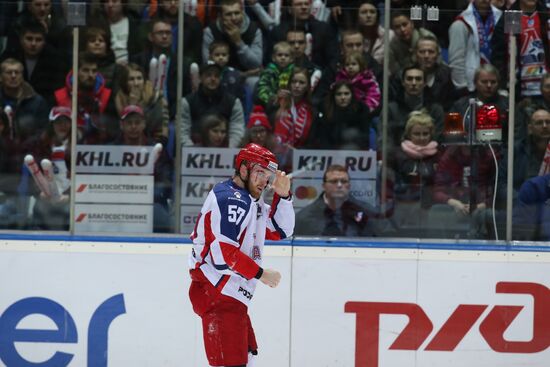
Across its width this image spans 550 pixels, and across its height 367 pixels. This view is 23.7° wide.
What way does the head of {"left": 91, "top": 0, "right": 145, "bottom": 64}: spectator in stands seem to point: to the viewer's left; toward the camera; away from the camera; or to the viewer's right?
toward the camera

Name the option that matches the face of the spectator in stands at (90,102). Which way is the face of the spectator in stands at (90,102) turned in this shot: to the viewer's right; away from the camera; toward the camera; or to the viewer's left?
toward the camera

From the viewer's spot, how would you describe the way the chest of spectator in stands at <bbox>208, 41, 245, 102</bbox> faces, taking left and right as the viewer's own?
facing the viewer

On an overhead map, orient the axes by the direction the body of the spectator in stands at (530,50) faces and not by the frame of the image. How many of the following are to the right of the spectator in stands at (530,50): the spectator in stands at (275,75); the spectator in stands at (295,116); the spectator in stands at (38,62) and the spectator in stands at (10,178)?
4

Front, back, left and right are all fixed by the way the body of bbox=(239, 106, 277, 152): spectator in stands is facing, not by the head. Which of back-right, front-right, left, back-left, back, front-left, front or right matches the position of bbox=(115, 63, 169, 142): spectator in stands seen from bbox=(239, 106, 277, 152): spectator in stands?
right

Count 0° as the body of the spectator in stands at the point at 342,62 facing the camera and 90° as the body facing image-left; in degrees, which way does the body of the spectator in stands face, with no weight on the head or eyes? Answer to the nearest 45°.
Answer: approximately 0°

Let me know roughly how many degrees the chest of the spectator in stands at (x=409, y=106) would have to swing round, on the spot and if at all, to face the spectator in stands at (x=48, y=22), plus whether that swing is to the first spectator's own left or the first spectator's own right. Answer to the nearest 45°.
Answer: approximately 90° to the first spectator's own right

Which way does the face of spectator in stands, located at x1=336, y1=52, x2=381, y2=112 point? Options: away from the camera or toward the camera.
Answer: toward the camera

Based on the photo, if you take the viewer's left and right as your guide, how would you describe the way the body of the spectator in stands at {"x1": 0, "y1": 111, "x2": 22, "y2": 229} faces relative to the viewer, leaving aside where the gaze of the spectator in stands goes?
facing the viewer

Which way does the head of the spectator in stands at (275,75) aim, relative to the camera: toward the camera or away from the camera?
toward the camera

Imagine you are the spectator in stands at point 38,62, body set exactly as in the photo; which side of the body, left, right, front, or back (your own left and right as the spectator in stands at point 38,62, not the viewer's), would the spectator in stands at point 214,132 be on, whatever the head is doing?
left

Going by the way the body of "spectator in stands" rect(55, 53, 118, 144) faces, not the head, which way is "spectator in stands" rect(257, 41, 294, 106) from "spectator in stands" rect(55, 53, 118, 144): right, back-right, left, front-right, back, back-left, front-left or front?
left

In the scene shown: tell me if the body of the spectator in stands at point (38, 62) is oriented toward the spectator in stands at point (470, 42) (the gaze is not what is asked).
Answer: no

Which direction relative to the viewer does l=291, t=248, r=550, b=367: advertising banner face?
toward the camera
